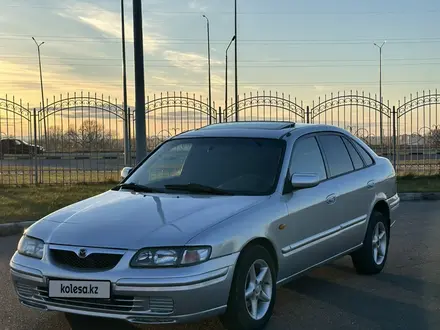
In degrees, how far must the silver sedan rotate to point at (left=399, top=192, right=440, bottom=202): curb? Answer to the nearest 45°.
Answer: approximately 180°

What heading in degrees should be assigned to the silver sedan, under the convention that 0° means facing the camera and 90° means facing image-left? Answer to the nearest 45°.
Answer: approximately 45°

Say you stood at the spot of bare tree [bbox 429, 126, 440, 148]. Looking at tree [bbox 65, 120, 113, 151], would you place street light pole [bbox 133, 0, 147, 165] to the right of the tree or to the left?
left

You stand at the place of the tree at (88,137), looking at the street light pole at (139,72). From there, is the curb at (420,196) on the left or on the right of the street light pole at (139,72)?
left

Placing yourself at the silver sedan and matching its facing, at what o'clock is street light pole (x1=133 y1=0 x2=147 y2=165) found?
The street light pole is roughly at 4 o'clock from the silver sedan.

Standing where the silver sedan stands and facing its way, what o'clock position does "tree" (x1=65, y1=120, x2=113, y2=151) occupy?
The tree is roughly at 4 o'clock from the silver sedan.

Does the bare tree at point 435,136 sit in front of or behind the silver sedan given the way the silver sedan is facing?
behind
